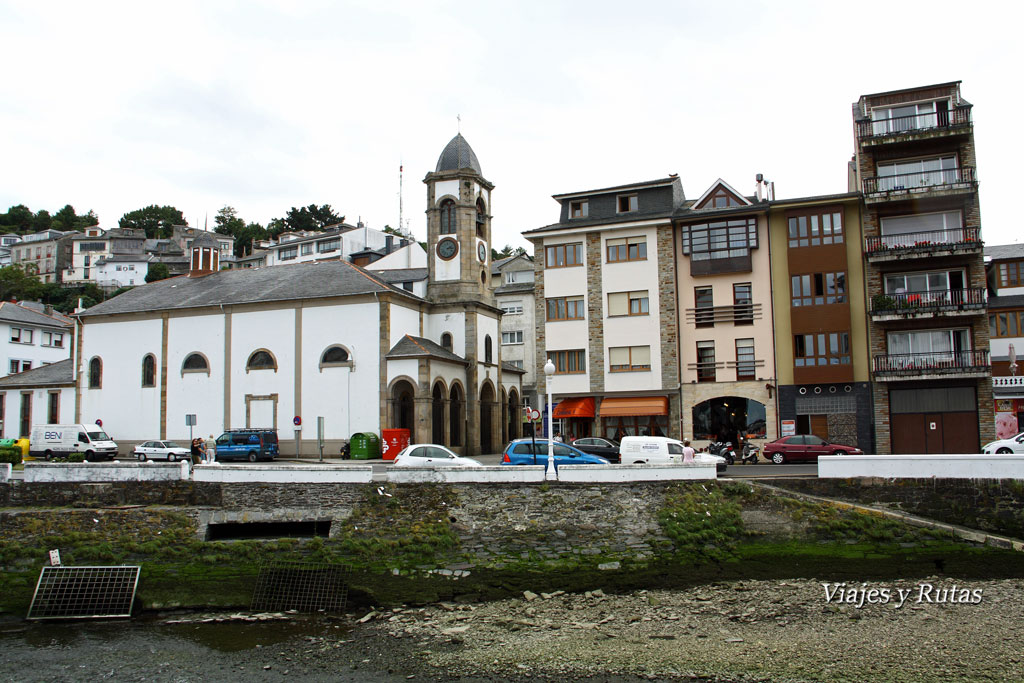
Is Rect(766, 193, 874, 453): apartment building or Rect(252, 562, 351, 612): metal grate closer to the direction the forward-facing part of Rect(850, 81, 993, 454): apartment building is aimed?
the metal grate

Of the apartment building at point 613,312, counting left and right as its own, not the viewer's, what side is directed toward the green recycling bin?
right

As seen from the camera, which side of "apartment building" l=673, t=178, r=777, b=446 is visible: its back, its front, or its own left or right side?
front

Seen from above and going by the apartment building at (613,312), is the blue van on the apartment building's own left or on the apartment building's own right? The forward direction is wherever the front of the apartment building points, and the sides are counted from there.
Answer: on the apartment building's own right

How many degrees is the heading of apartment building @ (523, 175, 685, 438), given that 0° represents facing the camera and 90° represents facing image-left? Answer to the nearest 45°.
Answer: approximately 0°

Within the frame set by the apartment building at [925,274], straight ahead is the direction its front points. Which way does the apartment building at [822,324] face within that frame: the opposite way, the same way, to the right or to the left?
the same way

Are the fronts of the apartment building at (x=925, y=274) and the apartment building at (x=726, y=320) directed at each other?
no

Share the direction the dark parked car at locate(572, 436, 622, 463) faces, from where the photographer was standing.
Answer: facing to the right of the viewer

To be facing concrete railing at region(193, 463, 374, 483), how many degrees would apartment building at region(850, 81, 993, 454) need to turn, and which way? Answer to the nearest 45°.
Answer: approximately 45° to its right

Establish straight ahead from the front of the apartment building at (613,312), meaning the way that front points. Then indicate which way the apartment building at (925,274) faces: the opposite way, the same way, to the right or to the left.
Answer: the same way

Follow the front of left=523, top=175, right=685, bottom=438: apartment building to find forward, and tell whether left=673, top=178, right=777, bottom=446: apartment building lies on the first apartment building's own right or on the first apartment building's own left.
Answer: on the first apartment building's own left

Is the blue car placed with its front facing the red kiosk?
no

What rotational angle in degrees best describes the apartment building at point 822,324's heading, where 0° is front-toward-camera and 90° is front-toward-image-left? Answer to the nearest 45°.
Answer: approximately 0°

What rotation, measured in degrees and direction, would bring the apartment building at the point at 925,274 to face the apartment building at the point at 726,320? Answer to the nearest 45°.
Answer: approximately 90° to its right

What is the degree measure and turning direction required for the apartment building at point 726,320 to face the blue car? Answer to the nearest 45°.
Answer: approximately 45° to its right

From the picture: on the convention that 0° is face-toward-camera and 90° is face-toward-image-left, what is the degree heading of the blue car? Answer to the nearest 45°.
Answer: approximately 270°

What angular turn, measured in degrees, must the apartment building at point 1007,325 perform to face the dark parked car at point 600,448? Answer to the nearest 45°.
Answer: approximately 45° to its right

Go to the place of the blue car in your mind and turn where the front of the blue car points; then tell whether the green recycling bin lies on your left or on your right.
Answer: on your left

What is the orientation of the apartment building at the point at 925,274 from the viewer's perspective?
toward the camera

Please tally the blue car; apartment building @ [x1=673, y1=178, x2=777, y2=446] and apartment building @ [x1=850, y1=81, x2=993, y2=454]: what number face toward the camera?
2
